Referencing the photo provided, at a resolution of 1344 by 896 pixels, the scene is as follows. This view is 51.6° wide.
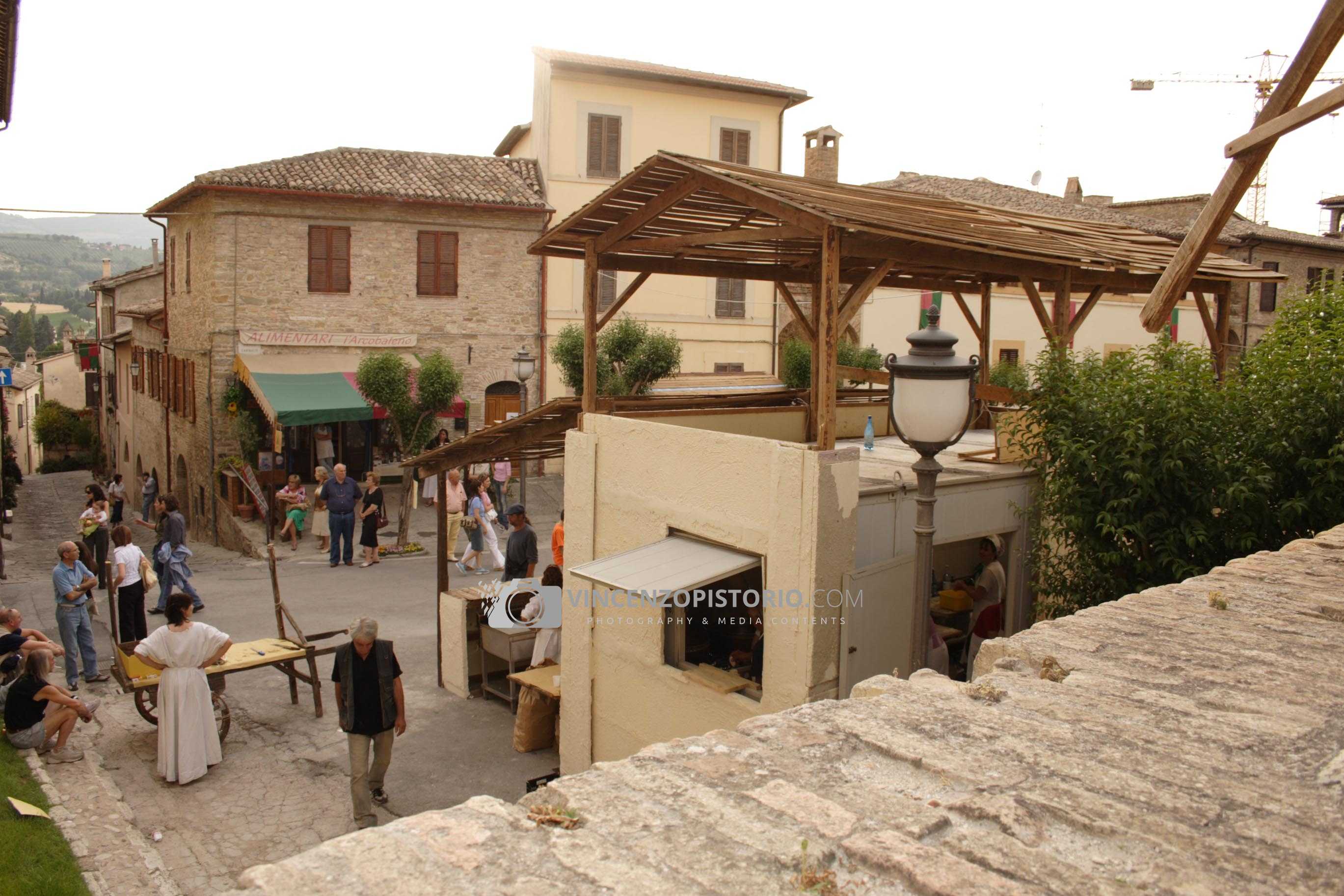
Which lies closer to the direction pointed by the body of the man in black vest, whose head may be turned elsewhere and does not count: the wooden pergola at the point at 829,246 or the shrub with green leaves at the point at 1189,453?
the shrub with green leaves

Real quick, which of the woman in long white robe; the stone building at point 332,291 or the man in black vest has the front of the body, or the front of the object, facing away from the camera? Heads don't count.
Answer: the woman in long white robe

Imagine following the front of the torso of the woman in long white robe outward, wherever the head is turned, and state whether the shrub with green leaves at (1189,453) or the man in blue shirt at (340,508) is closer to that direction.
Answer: the man in blue shirt

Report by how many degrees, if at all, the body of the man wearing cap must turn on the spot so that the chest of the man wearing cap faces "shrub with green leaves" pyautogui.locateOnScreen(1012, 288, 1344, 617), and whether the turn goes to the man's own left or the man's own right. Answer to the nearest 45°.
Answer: approximately 90° to the man's own left

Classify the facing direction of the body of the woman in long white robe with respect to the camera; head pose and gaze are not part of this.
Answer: away from the camera

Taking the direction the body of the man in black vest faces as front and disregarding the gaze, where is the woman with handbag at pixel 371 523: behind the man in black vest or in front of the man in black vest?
behind

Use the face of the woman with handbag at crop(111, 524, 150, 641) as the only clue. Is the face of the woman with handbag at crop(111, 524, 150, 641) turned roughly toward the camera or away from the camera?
away from the camera

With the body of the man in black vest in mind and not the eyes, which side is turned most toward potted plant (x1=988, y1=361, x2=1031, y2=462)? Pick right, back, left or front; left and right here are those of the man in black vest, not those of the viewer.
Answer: left

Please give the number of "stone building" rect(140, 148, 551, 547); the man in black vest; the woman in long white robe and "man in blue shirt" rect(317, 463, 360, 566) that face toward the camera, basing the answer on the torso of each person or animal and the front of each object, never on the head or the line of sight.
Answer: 3

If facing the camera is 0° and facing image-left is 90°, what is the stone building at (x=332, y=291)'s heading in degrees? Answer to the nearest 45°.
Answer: approximately 0°
